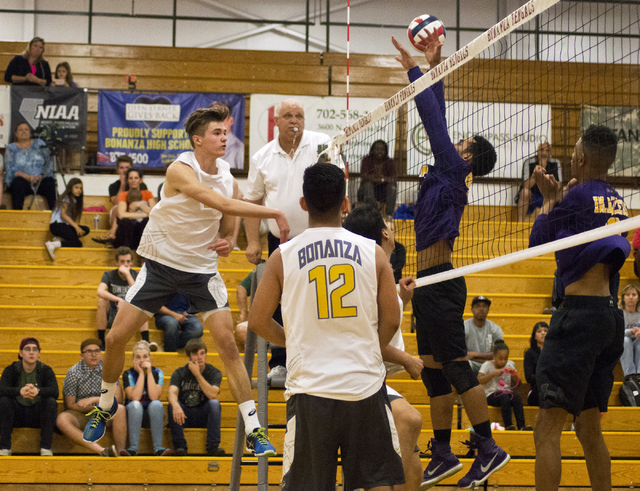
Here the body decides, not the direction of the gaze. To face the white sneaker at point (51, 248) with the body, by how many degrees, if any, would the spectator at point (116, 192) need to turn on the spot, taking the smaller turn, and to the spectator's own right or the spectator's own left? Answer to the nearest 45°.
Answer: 0° — they already face it

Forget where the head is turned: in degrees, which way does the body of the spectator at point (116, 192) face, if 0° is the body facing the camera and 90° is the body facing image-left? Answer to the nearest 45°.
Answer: approximately 45°

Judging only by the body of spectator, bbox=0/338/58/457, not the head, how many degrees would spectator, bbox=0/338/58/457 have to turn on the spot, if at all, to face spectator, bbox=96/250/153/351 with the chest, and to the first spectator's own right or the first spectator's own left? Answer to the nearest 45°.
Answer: approximately 135° to the first spectator's own left

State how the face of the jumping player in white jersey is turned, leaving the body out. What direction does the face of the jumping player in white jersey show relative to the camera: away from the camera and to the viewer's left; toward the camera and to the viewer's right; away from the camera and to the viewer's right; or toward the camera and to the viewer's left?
toward the camera and to the viewer's right

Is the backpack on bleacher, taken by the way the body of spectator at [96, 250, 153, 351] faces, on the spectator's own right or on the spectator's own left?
on the spectator's own left
